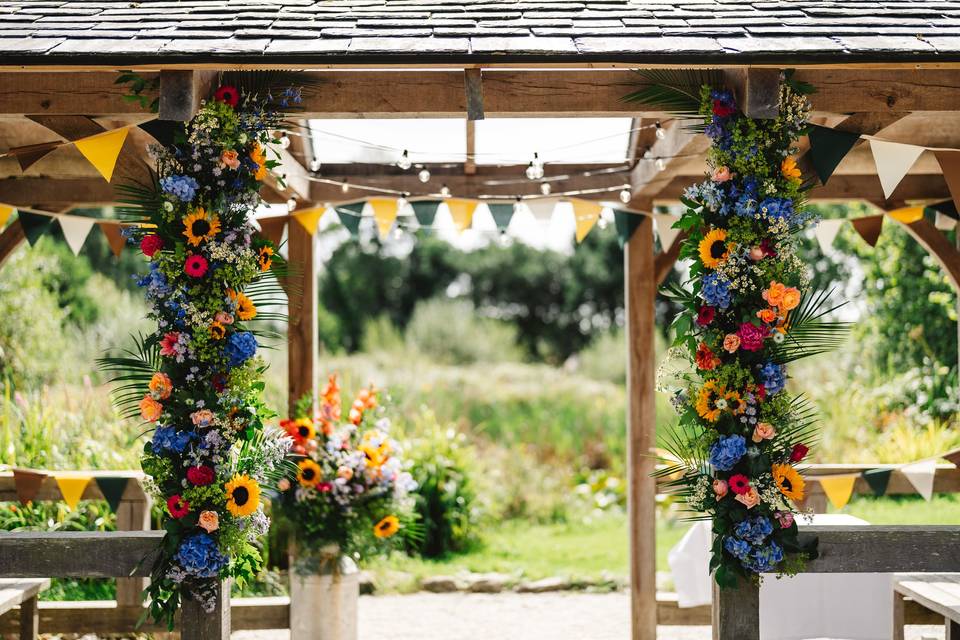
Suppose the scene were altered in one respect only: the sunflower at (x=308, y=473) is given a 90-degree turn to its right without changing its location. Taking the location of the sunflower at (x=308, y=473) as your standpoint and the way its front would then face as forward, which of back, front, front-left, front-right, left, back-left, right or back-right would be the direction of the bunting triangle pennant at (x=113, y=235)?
front-right

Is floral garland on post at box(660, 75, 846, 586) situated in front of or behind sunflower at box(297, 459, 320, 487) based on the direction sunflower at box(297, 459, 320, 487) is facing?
in front

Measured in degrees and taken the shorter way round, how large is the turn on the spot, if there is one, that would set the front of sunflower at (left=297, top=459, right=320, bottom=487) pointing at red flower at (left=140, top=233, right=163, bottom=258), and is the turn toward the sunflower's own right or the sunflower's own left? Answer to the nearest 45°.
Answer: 0° — it already faces it

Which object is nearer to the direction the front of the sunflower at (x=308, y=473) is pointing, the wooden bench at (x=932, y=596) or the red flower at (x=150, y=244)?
the red flower

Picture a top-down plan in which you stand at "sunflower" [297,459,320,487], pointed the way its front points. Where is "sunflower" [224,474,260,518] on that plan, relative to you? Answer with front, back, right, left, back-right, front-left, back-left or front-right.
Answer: front

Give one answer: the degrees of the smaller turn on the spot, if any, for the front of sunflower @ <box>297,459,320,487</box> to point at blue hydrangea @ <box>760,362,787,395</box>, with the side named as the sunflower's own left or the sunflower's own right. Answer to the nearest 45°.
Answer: approximately 45° to the sunflower's own left

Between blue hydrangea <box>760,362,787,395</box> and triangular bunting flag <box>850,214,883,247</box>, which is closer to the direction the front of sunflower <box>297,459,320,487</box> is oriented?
the blue hydrangea

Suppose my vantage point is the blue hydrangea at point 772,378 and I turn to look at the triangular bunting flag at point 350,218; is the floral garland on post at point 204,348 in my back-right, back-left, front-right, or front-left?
front-left

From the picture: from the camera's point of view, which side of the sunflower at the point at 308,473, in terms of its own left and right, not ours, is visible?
front

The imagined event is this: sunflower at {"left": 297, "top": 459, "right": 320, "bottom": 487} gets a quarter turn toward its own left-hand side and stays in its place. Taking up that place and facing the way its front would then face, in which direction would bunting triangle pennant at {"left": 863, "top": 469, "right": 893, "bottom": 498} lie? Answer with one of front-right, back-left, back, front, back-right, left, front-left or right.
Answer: front

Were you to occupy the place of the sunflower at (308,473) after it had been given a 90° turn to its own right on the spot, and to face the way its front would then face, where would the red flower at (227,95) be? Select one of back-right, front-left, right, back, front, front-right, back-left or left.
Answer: left

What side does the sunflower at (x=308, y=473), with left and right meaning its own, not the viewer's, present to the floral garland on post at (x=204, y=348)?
front
